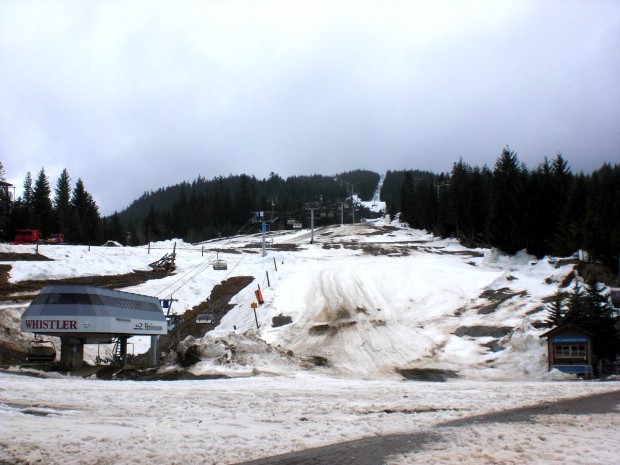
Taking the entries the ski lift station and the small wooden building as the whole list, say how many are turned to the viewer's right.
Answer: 0

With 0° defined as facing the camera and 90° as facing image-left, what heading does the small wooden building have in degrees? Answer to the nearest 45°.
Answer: approximately 0°

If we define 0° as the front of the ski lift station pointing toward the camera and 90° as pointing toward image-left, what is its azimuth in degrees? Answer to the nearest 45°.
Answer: approximately 45°

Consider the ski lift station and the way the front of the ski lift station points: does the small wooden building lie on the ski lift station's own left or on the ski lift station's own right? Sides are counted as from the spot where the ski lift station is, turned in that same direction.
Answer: on the ski lift station's own left

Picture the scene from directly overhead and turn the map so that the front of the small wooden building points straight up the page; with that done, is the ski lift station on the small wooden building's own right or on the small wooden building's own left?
on the small wooden building's own right
